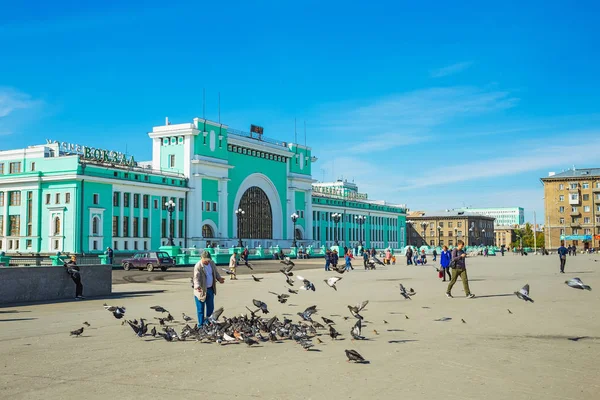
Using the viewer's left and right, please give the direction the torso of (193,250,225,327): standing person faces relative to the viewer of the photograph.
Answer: facing the viewer and to the right of the viewer

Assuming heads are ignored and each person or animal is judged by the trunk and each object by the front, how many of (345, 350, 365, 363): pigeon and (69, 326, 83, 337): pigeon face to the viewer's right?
1

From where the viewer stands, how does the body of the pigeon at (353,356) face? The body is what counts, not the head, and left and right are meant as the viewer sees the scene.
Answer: facing to the left of the viewer

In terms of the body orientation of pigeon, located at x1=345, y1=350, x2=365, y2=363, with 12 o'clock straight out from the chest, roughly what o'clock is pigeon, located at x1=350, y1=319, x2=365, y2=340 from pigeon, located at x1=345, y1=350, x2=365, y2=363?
pigeon, located at x1=350, y1=319, x2=365, y2=340 is roughly at 3 o'clock from pigeon, located at x1=345, y1=350, x2=365, y2=363.

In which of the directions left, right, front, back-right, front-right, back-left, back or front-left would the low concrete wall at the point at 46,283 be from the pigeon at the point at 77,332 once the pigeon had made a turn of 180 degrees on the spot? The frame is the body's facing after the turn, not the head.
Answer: right

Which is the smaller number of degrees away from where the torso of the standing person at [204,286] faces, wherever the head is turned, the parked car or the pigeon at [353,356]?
the pigeon

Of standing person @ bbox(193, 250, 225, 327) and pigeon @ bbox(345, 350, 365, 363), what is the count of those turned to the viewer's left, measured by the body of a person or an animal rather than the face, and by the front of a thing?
1

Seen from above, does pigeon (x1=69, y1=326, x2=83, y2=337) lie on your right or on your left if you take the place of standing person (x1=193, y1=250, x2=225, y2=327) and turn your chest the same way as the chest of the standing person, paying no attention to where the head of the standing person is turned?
on your right

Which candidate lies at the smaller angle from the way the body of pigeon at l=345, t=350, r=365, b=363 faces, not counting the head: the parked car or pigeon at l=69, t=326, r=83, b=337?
the pigeon

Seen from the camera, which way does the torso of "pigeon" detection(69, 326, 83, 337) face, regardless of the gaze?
to the viewer's right

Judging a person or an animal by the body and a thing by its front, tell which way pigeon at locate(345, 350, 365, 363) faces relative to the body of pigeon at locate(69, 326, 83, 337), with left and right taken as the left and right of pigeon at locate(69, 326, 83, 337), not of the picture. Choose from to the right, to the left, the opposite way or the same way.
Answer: the opposite way

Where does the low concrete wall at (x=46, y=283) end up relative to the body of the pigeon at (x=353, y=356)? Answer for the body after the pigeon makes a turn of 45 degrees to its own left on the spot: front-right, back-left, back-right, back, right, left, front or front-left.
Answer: right

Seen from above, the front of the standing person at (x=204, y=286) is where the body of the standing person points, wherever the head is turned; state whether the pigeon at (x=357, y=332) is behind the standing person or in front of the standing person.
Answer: in front
